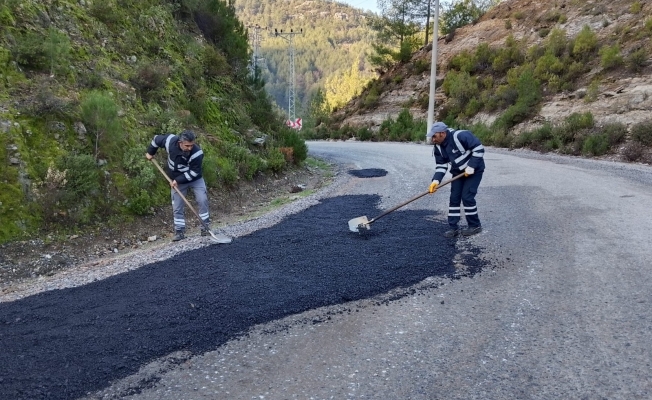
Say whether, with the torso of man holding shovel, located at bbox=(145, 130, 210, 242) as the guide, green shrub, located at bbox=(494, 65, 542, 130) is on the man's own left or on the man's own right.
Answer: on the man's own left

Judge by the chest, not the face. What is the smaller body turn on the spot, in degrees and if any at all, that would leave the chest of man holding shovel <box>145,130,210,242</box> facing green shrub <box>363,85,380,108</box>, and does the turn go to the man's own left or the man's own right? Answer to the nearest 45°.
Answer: approximately 135° to the man's own left

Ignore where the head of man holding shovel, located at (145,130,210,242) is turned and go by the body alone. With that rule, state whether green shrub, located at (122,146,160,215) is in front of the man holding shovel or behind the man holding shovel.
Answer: behind

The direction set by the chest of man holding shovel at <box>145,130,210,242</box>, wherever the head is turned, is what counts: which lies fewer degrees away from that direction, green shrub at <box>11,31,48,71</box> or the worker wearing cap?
the worker wearing cap

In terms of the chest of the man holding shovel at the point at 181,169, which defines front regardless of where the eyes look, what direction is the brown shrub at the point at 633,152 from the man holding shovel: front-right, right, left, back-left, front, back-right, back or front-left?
left

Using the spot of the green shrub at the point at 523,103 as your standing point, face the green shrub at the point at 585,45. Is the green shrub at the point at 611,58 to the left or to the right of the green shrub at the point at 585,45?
right

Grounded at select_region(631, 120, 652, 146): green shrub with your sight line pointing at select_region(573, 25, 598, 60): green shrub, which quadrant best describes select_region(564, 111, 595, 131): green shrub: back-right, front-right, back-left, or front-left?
front-left

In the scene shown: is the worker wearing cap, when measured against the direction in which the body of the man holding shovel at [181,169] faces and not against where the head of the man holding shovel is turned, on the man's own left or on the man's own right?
on the man's own left

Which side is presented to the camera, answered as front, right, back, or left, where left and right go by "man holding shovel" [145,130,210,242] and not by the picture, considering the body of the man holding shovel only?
front

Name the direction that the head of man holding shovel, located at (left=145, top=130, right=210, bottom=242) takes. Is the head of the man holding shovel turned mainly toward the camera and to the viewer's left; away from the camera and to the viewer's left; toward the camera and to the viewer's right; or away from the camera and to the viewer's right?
toward the camera and to the viewer's right

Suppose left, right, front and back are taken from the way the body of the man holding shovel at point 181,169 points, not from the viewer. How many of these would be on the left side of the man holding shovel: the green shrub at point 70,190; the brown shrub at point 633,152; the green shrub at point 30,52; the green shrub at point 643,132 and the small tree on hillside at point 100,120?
2

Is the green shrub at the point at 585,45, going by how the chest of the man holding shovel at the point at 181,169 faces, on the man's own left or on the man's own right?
on the man's own left

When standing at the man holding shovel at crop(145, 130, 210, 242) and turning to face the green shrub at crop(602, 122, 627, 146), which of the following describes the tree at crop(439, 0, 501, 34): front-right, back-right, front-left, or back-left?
front-left

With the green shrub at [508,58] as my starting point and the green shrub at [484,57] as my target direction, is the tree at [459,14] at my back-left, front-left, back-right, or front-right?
front-right
